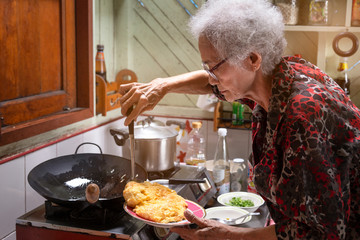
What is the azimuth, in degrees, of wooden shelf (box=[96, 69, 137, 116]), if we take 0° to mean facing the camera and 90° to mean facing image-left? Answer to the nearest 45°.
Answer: approximately 315°

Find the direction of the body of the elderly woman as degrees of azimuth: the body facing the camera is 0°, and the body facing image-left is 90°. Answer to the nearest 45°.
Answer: approximately 90°

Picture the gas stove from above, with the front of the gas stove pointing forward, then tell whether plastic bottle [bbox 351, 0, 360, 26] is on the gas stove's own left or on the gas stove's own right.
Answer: on the gas stove's own left

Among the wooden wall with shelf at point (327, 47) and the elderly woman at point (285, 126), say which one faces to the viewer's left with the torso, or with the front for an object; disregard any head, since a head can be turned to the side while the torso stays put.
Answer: the elderly woman

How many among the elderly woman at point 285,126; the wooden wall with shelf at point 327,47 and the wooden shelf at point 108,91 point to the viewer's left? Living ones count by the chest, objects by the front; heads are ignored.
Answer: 1

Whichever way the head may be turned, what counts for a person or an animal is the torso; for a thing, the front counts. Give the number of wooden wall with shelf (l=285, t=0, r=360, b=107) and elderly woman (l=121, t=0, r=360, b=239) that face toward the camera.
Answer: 1

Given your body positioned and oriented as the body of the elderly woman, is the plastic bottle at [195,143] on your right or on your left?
on your right

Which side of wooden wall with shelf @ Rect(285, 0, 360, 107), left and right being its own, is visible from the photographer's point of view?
front

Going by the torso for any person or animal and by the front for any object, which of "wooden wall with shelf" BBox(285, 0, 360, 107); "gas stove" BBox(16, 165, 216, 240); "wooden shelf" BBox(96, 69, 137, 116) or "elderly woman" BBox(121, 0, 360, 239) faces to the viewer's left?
the elderly woman

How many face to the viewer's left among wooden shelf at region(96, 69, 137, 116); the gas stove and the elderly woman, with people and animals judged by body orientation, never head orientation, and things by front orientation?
1

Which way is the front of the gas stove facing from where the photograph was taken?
facing the viewer and to the right of the viewer

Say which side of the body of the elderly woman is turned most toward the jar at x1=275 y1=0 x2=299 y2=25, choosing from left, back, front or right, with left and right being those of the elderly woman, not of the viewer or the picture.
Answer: right

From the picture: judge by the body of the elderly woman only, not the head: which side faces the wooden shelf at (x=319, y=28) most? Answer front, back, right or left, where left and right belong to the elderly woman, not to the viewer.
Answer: right
